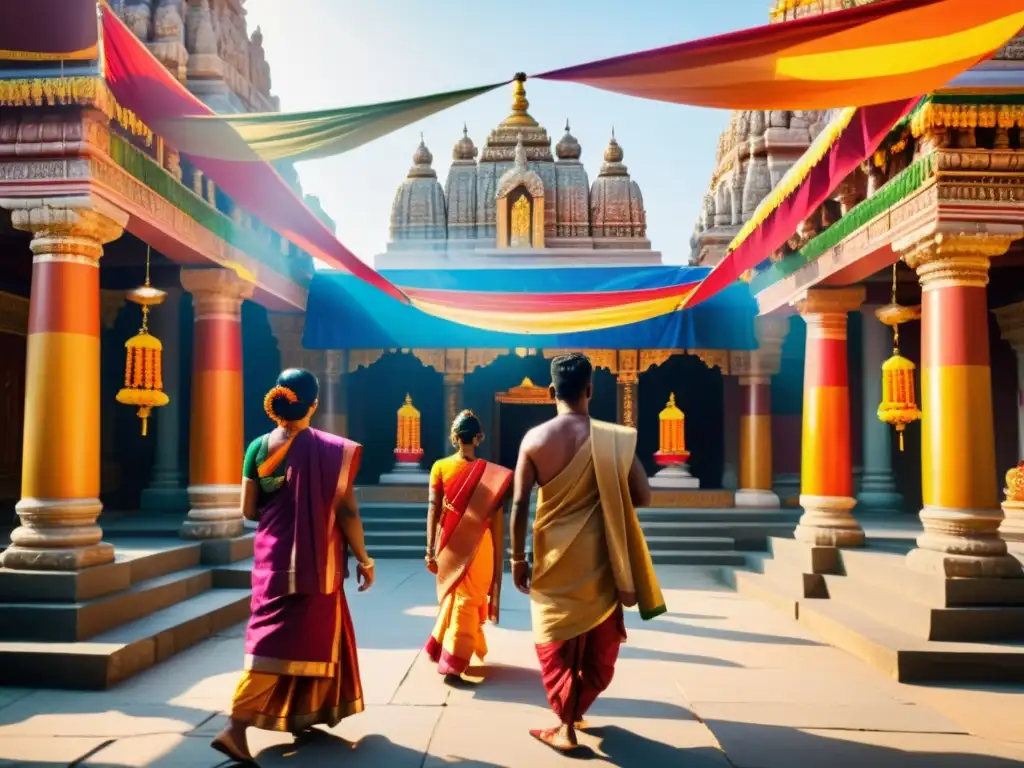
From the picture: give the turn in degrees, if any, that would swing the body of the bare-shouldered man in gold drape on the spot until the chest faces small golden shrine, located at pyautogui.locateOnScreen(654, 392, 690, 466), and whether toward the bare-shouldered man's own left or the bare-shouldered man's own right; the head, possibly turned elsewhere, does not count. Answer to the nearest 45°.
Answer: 0° — they already face it

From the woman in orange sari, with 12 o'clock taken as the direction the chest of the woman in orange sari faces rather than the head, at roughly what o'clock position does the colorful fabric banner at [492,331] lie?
The colorful fabric banner is roughly at 12 o'clock from the woman in orange sari.

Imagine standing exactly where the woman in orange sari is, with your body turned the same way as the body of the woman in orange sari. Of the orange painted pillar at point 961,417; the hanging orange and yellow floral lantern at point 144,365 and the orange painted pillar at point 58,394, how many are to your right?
1

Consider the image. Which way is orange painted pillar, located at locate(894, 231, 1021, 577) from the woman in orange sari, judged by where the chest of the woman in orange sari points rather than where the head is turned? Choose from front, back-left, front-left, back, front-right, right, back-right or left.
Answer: right

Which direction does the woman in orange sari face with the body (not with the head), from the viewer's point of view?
away from the camera

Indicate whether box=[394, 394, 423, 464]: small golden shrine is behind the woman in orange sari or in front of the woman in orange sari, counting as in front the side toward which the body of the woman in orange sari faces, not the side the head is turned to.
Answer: in front

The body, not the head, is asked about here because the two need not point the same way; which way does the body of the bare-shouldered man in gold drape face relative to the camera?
away from the camera

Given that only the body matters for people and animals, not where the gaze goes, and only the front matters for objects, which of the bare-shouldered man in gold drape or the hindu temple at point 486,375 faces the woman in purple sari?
the hindu temple

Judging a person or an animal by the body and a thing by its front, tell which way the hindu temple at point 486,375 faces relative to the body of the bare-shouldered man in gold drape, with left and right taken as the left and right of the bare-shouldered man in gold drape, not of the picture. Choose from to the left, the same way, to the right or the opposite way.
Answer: the opposite way

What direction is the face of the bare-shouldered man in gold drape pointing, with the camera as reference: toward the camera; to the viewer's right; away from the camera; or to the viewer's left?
away from the camera

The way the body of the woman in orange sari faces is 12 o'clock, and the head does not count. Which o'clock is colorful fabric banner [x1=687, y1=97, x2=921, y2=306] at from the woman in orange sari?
The colorful fabric banner is roughly at 2 o'clock from the woman in orange sari.

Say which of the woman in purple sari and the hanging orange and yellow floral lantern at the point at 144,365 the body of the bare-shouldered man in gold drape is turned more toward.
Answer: the hanging orange and yellow floral lantern

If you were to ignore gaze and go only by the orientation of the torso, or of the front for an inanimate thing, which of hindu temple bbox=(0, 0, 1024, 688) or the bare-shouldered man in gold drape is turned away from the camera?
the bare-shouldered man in gold drape

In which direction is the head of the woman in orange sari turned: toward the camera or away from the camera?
away from the camera
